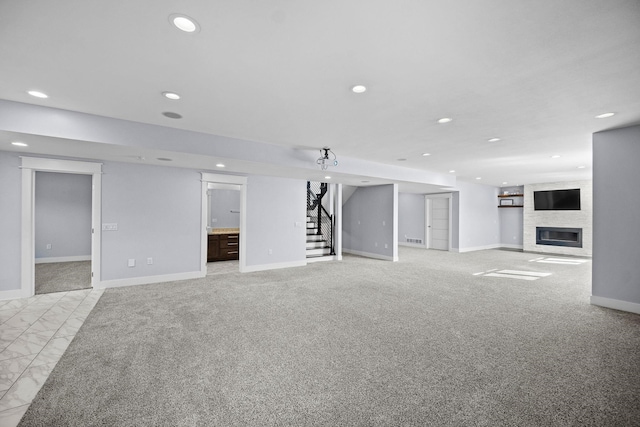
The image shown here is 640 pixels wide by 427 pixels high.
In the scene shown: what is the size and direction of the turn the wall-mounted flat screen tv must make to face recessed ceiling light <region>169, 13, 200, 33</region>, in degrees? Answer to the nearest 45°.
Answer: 0° — it already faces it

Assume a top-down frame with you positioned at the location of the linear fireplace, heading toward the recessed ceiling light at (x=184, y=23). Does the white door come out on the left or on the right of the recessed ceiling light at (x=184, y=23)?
right

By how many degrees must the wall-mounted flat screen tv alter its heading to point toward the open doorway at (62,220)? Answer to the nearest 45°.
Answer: approximately 45° to its right

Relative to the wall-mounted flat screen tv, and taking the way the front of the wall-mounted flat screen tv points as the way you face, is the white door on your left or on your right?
on your right

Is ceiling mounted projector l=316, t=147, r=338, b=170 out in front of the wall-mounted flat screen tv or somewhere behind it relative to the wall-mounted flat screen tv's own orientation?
in front

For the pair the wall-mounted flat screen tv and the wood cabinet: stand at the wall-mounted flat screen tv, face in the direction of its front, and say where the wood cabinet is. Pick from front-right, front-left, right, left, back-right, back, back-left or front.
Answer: front-right

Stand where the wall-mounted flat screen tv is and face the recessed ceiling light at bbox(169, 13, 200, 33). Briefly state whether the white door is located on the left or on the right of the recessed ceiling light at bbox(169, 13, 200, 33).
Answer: right

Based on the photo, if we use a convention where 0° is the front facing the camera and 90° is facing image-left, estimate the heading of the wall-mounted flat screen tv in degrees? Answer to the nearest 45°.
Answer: approximately 0°
